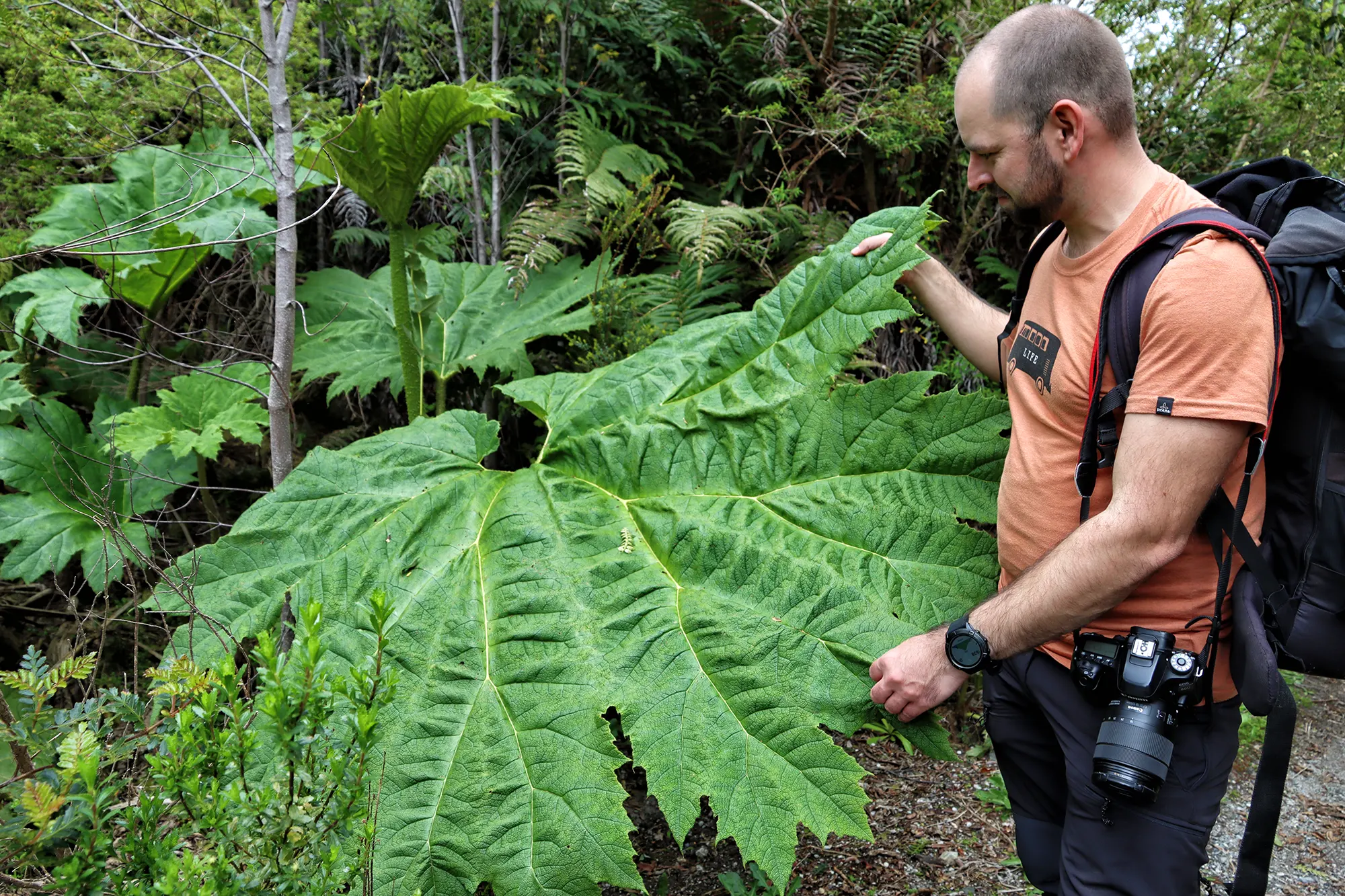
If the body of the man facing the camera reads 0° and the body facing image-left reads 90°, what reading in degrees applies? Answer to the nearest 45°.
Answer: approximately 45°

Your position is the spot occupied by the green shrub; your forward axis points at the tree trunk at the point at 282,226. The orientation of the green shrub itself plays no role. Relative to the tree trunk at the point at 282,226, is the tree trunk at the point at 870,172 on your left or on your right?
right

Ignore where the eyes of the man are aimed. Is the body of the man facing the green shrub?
yes

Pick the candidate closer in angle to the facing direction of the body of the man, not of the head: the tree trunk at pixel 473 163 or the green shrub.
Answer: the green shrub

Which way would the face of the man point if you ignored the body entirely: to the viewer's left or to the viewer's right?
to the viewer's left
